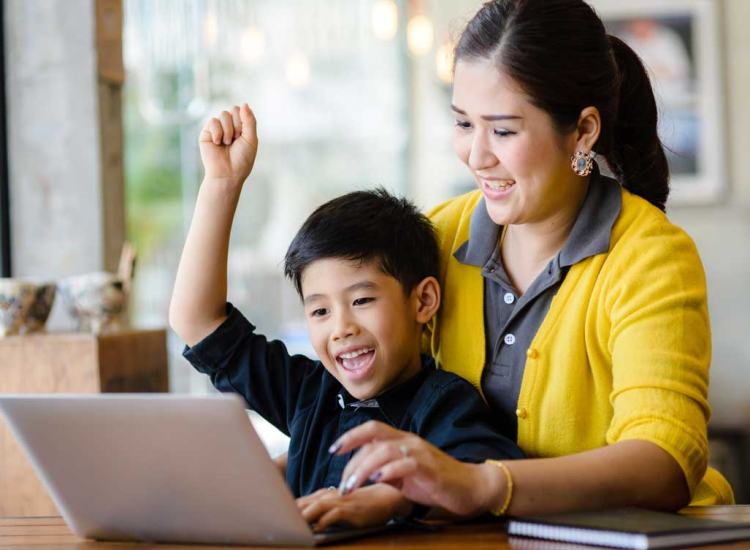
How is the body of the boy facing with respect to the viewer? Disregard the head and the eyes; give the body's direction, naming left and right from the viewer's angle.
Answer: facing the viewer and to the left of the viewer

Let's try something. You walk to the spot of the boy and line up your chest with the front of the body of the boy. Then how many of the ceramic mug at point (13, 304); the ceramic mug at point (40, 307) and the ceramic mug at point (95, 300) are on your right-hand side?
3

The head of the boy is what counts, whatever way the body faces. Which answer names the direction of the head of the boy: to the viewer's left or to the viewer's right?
to the viewer's left

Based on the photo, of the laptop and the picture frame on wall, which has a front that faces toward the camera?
the picture frame on wall

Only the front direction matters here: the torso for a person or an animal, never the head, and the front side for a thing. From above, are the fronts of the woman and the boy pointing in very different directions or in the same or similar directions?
same or similar directions

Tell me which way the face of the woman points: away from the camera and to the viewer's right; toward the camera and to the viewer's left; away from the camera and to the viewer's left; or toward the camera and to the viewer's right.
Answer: toward the camera and to the viewer's left

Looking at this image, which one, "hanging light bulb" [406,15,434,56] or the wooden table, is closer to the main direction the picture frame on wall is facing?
the wooden table

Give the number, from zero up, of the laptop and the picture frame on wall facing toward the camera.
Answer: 1

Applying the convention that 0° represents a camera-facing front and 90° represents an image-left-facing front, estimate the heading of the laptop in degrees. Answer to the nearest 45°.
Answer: approximately 225°

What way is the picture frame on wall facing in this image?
toward the camera
